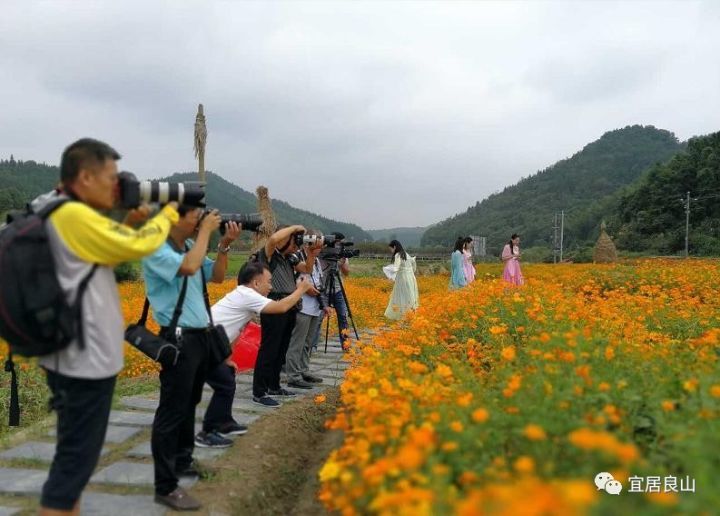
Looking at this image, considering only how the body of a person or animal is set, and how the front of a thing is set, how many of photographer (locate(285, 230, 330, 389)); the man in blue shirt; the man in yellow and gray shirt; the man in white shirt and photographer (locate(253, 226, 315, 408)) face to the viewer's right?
5

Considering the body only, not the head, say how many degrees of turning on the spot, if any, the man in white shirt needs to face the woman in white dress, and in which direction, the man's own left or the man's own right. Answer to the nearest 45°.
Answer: approximately 45° to the man's own left

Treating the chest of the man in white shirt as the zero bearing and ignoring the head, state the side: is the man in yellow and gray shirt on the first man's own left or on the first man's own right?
on the first man's own right

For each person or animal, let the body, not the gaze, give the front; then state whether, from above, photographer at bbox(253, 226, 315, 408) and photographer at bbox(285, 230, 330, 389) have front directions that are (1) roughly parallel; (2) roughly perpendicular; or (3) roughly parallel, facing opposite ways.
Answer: roughly parallel

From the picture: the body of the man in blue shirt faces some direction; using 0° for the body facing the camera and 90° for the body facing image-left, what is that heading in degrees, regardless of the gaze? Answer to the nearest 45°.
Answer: approximately 270°

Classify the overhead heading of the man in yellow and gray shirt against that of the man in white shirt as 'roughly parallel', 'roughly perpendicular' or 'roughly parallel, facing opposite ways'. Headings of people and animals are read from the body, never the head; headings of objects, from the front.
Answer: roughly parallel

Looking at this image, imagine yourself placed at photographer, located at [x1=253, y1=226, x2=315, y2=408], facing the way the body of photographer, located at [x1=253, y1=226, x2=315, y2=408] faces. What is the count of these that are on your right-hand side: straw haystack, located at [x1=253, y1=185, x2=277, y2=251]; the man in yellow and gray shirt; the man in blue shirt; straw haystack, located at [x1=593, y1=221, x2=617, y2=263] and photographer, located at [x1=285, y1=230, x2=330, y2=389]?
2

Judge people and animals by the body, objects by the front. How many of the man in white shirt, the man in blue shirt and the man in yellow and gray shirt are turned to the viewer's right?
3

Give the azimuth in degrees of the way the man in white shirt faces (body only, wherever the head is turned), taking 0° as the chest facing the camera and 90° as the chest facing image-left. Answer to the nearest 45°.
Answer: approximately 270°

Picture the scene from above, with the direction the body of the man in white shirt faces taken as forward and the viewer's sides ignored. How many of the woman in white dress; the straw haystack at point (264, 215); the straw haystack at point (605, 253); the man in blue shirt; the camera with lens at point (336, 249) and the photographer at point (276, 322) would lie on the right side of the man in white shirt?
1

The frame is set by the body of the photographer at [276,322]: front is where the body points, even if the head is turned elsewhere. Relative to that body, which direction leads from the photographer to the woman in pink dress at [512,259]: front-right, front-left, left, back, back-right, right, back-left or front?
front-left

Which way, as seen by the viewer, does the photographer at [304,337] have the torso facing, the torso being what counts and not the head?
to the viewer's right

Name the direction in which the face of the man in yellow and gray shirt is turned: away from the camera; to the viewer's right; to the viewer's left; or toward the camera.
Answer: to the viewer's right

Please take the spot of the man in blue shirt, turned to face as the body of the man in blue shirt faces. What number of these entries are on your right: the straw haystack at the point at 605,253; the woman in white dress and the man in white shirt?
0

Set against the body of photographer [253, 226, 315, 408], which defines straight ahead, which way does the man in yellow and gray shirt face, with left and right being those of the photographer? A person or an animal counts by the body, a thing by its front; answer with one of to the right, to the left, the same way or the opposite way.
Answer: the same way

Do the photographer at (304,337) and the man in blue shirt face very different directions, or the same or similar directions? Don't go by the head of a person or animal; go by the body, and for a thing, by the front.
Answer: same or similar directions

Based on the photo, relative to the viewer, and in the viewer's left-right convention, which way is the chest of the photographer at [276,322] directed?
facing to the right of the viewer

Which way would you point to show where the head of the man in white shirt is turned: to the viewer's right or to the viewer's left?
to the viewer's right

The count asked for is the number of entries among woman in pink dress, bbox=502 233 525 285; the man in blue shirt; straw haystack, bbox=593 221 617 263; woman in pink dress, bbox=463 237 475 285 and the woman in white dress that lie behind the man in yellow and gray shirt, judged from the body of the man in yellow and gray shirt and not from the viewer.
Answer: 0

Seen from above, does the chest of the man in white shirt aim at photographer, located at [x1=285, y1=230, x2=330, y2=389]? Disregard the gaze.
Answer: no

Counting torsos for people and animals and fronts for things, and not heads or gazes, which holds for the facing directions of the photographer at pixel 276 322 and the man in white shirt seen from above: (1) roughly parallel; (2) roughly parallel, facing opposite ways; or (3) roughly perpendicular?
roughly parallel

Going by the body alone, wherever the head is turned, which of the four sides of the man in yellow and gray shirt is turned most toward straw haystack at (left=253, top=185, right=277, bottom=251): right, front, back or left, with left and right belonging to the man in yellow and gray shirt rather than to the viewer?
left
